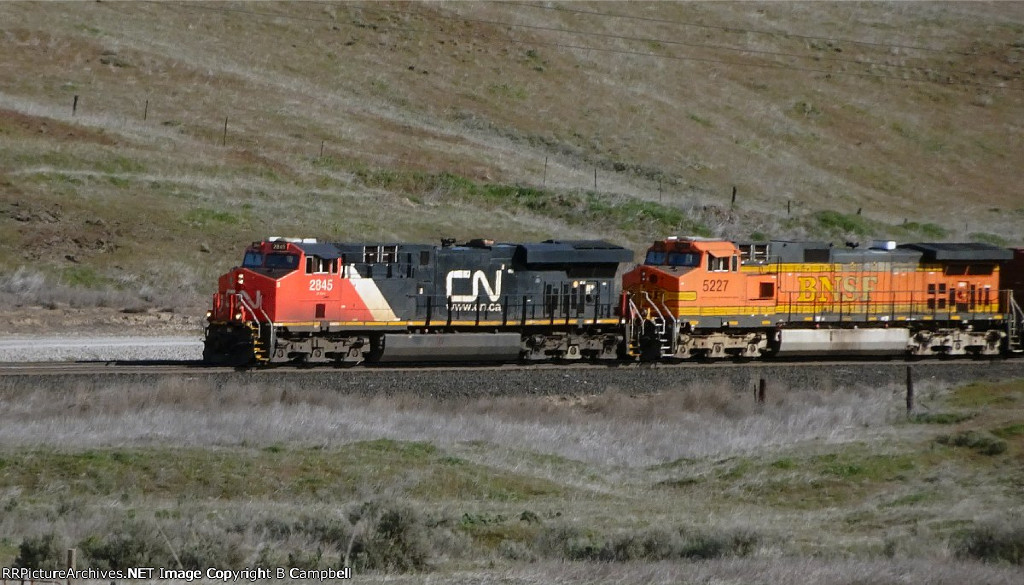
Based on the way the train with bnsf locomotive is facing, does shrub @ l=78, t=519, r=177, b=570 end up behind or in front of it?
in front

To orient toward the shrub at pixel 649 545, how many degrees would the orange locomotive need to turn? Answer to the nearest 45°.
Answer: approximately 45° to its left

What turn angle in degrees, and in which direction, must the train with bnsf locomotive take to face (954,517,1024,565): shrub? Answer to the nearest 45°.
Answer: approximately 45° to its left

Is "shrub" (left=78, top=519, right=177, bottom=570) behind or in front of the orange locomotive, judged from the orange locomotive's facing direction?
in front

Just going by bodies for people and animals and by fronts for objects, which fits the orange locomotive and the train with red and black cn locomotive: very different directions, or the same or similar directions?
same or similar directions

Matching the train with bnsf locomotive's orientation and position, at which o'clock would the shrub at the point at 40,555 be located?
The shrub is roughly at 11 o'clock from the train with bnsf locomotive.

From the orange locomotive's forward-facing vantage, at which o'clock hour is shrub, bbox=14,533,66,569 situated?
The shrub is roughly at 11 o'clock from the orange locomotive.

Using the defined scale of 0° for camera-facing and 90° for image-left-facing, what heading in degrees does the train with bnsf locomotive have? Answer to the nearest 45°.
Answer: approximately 45°

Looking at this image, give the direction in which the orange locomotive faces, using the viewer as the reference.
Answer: facing the viewer and to the left of the viewer

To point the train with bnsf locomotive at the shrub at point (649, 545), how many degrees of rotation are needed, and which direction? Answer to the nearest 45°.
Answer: approximately 45° to its left
